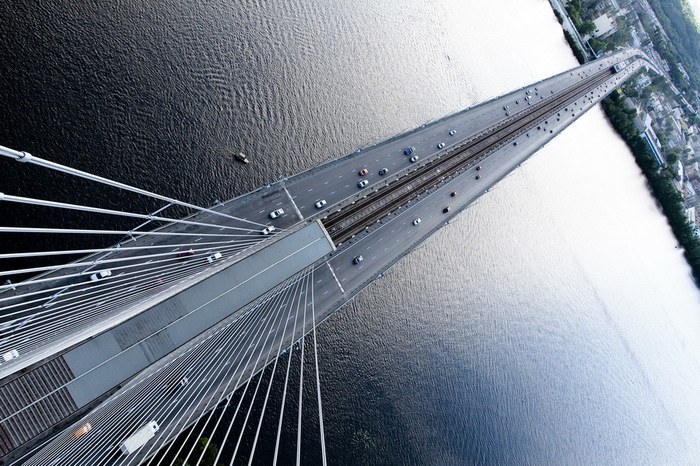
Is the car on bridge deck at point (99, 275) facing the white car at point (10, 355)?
yes

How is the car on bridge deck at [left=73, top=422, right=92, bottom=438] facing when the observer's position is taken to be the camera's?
facing away from the viewer and to the right of the viewer

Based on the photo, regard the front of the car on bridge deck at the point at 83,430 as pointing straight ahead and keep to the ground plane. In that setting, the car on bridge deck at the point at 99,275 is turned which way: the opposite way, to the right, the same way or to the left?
the opposite way

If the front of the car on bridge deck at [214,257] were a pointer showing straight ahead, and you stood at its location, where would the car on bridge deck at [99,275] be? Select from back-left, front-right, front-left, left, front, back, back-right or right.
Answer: front-right

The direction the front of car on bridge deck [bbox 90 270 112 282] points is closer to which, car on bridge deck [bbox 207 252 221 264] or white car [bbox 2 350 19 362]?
the white car

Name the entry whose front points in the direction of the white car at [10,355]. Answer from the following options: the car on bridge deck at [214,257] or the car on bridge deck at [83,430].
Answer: the car on bridge deck at [214,257]

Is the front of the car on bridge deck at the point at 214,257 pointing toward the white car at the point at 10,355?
yes

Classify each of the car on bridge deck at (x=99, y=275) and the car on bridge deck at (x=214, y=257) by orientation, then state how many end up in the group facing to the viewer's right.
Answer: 0

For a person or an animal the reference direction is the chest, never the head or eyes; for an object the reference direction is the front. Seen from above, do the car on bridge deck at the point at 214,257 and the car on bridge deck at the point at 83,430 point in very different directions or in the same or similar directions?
very different directions
